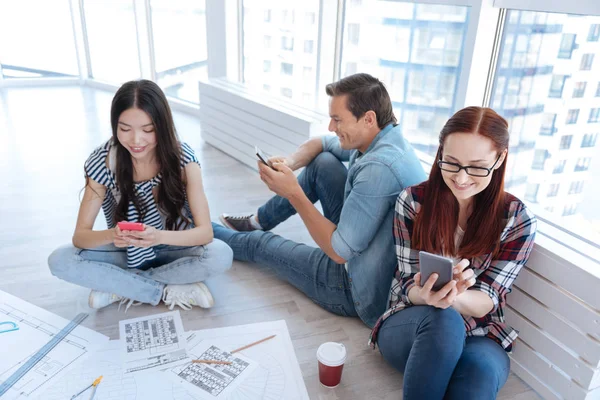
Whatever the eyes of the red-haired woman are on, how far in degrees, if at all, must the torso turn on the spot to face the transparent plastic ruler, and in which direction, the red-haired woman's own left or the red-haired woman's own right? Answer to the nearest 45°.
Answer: approximately 90° to the red-haired woman's own right

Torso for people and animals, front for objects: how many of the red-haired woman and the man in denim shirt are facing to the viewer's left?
1

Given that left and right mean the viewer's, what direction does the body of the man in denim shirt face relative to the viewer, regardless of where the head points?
facing to the left of the viewer

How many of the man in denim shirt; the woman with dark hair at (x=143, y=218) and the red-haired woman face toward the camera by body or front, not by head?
2

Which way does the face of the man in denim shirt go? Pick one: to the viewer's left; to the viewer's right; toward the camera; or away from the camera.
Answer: to the viewer's left

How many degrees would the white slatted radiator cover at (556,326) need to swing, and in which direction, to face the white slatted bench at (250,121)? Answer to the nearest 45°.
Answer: approximately 90° to its right

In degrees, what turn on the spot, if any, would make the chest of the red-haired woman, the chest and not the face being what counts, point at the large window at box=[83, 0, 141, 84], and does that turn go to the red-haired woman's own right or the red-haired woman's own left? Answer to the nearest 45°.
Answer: approximately 135° to the red-haired woman's own right

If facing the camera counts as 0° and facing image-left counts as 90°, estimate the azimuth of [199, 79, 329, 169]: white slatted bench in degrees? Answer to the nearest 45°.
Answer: approximately 45°

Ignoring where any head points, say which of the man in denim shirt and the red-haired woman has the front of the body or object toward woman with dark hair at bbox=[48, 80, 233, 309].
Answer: the man in denim shirt

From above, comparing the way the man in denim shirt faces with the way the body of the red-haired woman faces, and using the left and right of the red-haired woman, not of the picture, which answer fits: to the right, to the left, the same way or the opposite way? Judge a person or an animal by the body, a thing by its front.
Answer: to the right
